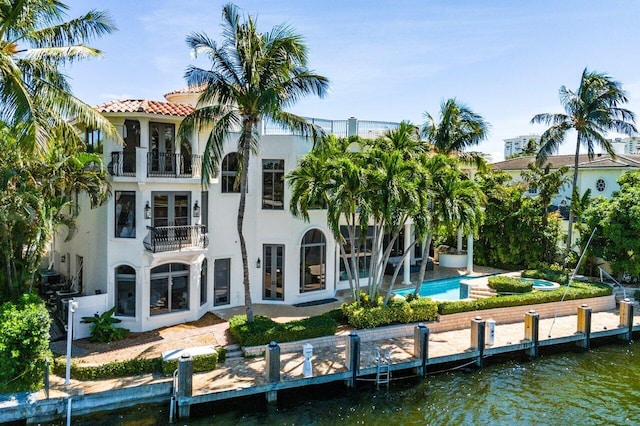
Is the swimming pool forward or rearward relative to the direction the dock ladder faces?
rearward

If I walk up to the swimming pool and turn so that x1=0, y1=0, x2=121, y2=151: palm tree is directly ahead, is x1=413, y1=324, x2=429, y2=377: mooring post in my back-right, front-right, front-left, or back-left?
front-left

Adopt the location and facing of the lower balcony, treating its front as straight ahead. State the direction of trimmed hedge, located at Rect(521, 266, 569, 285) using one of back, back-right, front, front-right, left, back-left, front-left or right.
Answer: left

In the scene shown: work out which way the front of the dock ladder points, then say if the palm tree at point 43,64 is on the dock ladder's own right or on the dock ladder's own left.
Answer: on the dock ladder's own right

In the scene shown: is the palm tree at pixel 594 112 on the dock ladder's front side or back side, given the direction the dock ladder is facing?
on the back side

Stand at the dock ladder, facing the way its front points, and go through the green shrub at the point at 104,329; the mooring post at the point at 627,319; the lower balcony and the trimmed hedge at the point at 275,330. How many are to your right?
3

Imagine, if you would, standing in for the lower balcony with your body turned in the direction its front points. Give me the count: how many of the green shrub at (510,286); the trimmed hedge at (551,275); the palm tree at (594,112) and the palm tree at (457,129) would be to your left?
4

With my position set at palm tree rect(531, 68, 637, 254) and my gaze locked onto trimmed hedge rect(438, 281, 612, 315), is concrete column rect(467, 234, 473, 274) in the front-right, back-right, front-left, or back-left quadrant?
front-right

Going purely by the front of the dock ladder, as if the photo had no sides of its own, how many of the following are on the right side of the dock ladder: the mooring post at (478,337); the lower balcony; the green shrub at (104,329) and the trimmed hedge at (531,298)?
2

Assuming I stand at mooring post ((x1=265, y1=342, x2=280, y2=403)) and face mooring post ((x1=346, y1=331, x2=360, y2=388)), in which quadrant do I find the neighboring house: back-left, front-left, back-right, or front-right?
front-left

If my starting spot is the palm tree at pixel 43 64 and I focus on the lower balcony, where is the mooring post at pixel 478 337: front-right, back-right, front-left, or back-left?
front-right

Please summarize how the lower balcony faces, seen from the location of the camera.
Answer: facing the viewer

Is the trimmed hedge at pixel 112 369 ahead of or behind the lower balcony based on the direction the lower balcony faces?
ahead

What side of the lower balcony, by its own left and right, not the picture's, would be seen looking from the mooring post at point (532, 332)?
left

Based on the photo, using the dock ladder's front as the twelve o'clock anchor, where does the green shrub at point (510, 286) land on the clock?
The green shrub is roughly at 7 o'clock from the dock ladder.

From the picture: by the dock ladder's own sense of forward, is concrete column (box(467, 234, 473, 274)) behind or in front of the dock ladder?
behind

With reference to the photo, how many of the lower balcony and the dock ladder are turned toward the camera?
2

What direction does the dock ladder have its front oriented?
toward the camera

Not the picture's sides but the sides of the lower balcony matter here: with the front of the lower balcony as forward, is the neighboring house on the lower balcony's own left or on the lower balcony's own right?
on the lower balcony's own left

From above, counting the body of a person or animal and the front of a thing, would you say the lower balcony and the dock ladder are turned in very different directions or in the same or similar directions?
same or similar directions

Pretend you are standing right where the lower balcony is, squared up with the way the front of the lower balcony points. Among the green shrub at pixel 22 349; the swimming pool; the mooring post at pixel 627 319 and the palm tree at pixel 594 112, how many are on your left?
3

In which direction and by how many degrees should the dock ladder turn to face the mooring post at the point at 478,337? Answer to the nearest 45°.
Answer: approximately 135° to its left
